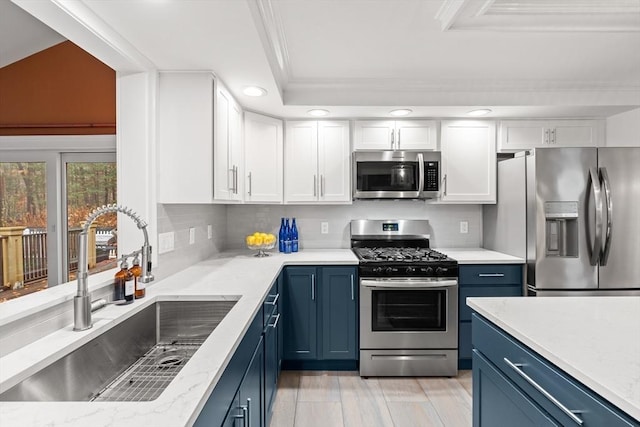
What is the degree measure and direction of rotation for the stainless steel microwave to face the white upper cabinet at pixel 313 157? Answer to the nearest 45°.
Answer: approximately 90° to its right

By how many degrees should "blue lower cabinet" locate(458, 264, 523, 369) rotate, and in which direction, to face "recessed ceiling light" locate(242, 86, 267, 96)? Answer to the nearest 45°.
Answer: approximately 45° to its right

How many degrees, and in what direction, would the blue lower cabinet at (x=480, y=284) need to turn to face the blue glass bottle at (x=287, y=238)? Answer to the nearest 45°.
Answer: approximately 90° to its right

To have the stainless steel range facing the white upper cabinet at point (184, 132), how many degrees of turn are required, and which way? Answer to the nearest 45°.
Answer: approximately 45° to its right

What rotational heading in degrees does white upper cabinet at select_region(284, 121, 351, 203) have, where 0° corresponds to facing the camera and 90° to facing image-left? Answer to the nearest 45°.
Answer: approximately 0°

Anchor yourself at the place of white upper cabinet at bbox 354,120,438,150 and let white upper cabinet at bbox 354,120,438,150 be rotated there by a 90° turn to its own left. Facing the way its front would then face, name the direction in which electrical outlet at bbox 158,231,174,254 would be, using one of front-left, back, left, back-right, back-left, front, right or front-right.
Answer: back-right

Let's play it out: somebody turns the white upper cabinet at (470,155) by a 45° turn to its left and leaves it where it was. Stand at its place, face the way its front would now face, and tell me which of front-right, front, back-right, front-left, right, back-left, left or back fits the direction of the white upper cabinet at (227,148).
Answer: right
